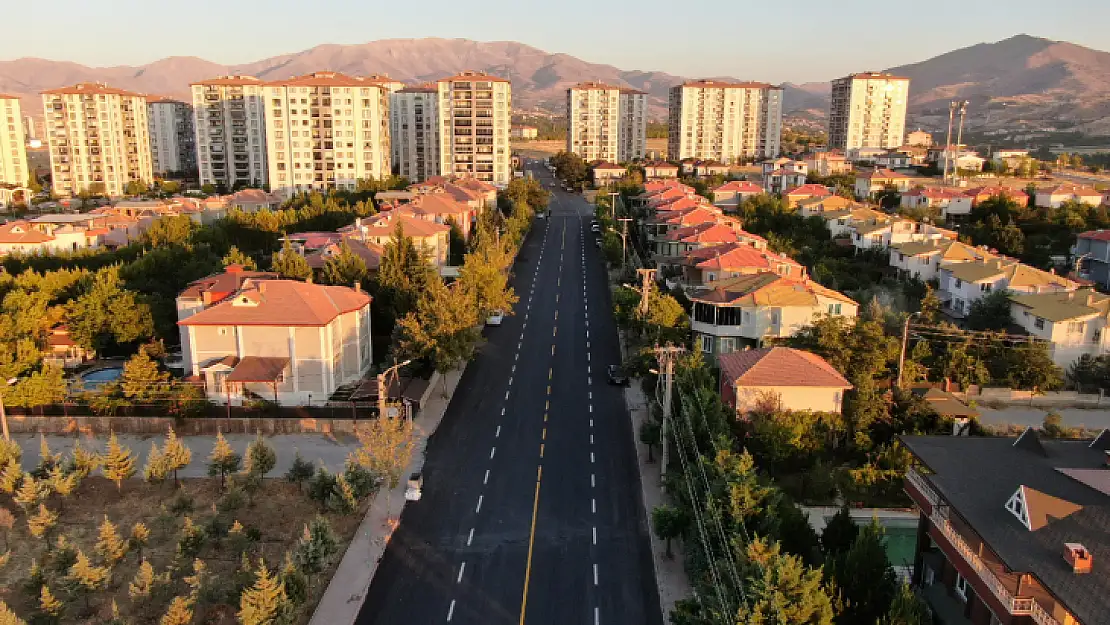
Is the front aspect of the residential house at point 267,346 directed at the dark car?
no

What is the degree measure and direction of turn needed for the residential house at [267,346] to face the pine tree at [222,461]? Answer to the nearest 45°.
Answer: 0° — it already faces it

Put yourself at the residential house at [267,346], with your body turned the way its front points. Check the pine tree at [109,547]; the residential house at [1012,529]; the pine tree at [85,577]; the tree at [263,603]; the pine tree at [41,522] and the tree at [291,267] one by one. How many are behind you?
1

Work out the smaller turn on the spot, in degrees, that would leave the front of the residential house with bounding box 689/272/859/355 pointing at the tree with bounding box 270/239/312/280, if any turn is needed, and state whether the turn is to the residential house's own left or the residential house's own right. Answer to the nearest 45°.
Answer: approximately 45° to the residential house's own right

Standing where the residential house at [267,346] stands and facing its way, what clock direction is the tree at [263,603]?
The tree is roughly at 12 o'clock from the residential house.

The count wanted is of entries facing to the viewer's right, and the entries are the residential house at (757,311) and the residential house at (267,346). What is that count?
0

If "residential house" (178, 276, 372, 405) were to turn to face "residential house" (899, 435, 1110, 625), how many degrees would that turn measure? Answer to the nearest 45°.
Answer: approximately 45° to its left

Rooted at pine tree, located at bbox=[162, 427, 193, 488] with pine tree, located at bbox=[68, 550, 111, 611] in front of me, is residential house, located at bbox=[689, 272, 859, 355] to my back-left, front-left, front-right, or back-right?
back-left

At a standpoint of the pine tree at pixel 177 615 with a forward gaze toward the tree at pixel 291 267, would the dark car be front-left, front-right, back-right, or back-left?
front-right

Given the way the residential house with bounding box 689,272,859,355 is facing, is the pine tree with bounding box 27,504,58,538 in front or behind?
in front

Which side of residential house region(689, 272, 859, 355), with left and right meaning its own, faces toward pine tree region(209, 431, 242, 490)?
front

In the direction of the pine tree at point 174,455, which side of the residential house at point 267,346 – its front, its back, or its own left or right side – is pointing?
front

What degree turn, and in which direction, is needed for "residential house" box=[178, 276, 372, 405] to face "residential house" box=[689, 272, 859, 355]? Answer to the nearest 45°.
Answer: approximately 90° to its left

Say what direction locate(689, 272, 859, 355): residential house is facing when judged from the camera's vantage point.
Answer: facing the viewer and to the left of the viewer

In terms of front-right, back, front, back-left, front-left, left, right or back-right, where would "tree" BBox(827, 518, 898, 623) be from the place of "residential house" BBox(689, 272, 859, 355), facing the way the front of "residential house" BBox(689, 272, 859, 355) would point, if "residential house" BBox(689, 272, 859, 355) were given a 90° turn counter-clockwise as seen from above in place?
front-right

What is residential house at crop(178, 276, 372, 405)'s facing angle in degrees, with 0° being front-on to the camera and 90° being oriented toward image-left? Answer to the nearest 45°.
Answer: approximately 0°

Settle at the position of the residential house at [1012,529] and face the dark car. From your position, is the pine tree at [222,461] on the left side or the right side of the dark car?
left

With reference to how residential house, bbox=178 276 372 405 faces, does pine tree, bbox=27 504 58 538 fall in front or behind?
in front

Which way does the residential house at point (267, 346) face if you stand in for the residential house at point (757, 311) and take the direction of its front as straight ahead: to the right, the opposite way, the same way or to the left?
to the left

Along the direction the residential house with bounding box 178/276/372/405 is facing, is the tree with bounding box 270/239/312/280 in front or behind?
behind
